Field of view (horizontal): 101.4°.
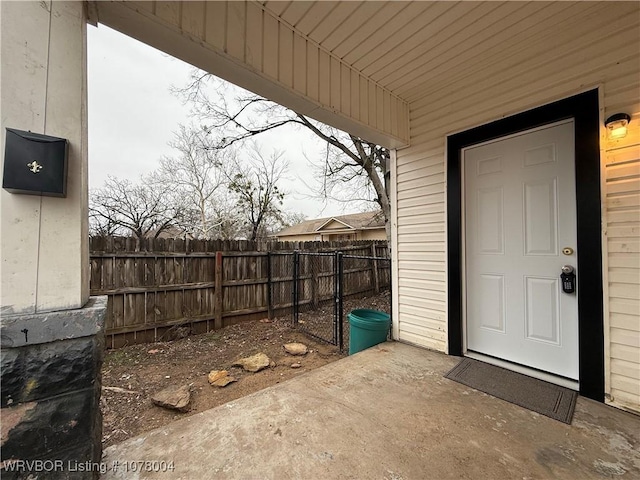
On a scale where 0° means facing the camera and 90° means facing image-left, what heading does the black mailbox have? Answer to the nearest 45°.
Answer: approximately 0°

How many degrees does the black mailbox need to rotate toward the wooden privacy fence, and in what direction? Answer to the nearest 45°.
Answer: approximately 135° to its left

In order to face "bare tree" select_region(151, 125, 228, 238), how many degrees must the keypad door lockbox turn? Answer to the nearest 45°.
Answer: approximately 90° to its right

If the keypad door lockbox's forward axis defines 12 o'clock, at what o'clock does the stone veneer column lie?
The stone veneer column is roughly at 1 o'clock from the keypad door lockbox.

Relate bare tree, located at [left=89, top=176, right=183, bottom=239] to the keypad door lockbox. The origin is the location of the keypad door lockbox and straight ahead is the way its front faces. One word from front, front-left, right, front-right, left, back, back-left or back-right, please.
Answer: right

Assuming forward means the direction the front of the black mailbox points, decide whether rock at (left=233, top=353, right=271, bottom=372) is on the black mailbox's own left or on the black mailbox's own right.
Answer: on the black mailbox's own left

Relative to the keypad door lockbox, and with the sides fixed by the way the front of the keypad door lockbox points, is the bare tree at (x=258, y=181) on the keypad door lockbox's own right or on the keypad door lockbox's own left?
on the keypad door lockbox's own right

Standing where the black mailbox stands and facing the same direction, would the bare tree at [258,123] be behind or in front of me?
behind

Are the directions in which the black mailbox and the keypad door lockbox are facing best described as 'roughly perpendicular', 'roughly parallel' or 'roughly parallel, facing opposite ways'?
roughly perpendicular
